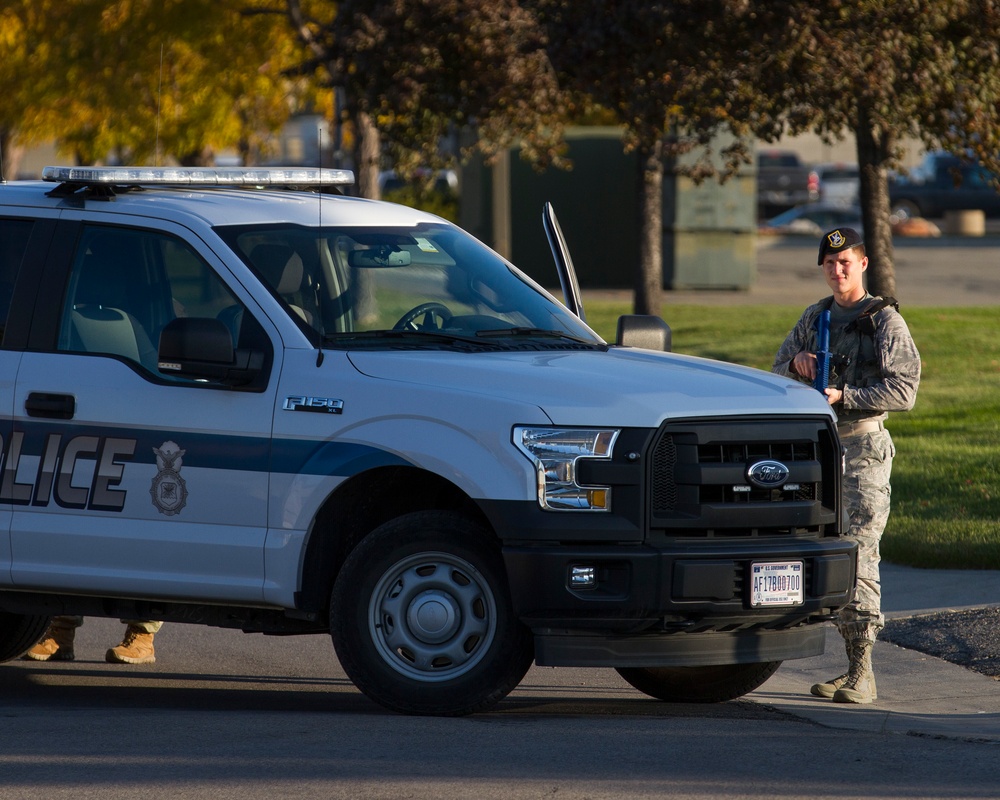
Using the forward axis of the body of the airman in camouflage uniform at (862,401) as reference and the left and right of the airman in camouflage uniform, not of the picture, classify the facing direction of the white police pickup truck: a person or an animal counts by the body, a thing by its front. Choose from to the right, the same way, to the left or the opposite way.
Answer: to the left

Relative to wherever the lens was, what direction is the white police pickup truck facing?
facing the viewer and to the right of the viewer

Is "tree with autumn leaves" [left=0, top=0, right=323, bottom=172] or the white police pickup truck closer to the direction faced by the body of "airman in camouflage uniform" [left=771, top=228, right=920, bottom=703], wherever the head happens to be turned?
the white police pickup truck

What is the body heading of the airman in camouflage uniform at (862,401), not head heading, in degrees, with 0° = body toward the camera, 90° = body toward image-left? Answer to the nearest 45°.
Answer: approximately 45°

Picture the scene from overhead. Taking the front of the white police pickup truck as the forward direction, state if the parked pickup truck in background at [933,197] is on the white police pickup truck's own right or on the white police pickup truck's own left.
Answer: on the white police pickup truck's own left

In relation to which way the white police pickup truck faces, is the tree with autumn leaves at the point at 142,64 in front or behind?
behind

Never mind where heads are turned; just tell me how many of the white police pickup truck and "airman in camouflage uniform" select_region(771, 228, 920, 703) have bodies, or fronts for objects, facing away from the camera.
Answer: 0

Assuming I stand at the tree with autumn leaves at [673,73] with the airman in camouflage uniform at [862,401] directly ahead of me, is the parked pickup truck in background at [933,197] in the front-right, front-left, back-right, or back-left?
back-left

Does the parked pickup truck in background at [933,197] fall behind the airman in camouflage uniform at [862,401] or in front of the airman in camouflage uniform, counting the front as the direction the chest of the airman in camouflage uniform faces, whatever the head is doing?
behind

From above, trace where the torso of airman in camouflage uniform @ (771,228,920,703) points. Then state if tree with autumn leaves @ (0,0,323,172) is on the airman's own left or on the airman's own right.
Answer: on the airman's own right

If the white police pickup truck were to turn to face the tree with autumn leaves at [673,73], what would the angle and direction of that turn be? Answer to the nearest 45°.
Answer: approximately 135° to its left
